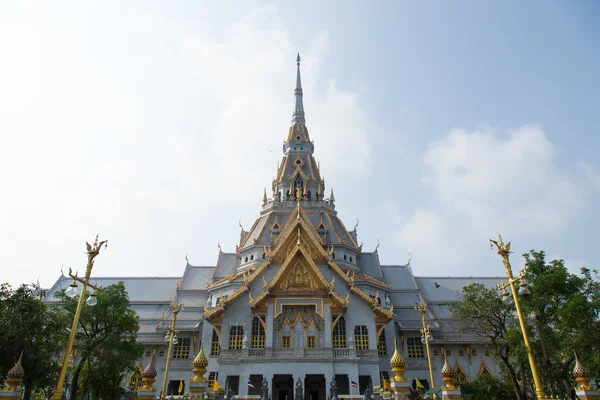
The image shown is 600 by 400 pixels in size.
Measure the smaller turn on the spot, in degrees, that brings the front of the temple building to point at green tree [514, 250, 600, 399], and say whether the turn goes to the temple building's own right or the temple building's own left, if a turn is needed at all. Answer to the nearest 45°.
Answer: approximately 45° to the temple building's own left

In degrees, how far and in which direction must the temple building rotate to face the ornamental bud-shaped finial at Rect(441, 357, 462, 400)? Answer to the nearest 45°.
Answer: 0° — it already faces it

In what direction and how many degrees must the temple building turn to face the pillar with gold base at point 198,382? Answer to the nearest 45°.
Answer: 0° — it already faces it

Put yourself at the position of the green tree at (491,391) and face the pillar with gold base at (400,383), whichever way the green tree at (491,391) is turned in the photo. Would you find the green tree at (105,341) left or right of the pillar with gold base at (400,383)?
right

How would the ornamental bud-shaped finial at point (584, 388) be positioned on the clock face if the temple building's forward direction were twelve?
The ornamental bud-shaped finial is roughly at 11 o'clock from the temple building.

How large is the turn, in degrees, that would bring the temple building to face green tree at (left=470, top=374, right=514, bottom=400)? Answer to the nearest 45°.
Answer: approximately 45° to its left

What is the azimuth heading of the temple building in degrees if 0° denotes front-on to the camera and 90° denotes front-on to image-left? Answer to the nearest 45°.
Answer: approximately 0°

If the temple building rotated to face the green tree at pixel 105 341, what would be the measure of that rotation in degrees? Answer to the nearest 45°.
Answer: approximately 45° to its right

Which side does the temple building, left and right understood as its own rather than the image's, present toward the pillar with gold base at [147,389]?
front

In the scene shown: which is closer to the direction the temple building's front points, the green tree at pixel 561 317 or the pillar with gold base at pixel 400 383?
the pillar with gold base

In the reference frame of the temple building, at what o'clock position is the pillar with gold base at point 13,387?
The pillar with gold base is roughly at 1 o'clock from the temple building.

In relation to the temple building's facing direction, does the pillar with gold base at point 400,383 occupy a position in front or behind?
in front
